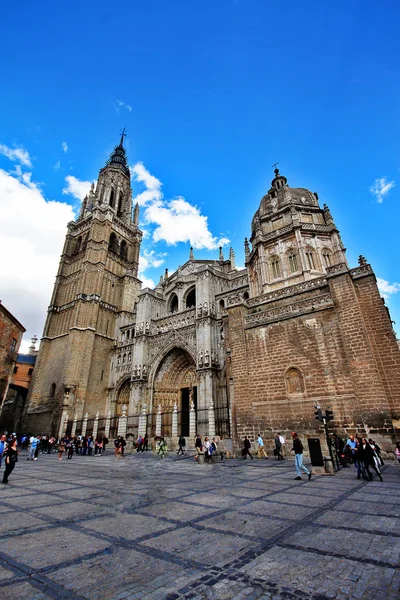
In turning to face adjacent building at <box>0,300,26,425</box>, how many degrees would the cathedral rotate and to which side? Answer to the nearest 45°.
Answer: approximately 45° to its right

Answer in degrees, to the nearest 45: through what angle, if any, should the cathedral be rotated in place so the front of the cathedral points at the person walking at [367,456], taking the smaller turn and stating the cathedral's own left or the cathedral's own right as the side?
approximately 45° to the cathedral's own left

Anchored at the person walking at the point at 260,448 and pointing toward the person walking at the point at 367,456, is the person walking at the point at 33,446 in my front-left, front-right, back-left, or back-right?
back-right

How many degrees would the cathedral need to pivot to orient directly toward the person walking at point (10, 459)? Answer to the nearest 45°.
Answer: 0° — it already faces them

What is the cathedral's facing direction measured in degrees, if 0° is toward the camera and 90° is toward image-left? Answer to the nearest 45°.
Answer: approximately 45°
